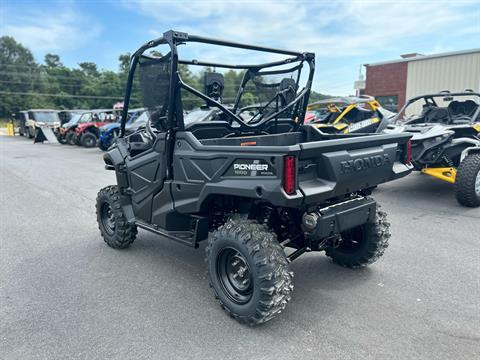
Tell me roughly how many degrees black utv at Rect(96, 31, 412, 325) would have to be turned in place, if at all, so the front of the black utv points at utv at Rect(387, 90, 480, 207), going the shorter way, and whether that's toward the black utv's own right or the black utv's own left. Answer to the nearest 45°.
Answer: approximately 90° to the black utv's own right

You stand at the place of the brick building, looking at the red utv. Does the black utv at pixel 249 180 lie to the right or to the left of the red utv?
left

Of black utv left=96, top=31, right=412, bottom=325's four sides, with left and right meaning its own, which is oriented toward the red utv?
front

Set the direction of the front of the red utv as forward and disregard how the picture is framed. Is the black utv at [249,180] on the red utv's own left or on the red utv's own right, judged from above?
on the red utv's own left

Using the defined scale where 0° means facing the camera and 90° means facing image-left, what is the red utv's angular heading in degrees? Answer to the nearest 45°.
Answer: approximately 45°

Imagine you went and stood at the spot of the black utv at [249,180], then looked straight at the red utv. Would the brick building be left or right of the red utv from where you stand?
right

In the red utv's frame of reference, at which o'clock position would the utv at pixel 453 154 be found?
The utv is roughly at 10 o'clock from the red utv.
